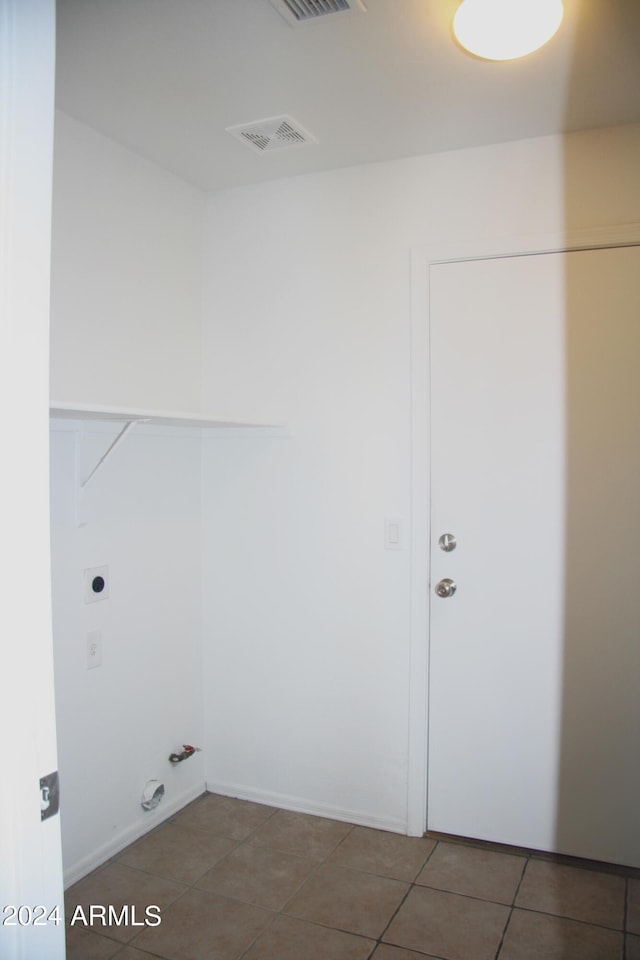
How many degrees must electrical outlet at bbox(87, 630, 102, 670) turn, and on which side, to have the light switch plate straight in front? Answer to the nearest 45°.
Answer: approximately 45° to its left

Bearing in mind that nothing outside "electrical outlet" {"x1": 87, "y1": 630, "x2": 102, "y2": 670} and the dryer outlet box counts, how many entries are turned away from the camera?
0

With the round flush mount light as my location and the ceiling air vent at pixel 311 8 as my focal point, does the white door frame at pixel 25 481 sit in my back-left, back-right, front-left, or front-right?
front-left

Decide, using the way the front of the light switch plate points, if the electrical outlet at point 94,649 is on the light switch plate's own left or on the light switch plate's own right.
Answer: on the light switch plate's own right

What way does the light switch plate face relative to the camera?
toward the camera

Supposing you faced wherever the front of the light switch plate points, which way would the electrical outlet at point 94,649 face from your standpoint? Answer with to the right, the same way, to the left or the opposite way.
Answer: to the left

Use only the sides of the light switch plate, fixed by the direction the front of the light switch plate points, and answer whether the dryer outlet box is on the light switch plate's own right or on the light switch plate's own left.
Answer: on the light switch plate's own right

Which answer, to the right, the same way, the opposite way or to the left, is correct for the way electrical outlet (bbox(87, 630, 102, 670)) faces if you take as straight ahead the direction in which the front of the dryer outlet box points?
the same way

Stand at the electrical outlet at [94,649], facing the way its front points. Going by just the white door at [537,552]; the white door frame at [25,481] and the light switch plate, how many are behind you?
0

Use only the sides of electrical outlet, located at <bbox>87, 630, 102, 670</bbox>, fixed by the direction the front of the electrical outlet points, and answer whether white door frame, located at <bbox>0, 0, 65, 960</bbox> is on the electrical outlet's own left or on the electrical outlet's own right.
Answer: on the electrical outlet's own right

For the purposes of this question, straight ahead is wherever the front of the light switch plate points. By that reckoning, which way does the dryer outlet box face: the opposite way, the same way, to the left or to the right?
to the left

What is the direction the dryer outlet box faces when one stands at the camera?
facing the viewer and to the right of the viewer

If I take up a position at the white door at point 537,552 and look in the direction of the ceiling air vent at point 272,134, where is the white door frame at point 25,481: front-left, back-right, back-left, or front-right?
front-left

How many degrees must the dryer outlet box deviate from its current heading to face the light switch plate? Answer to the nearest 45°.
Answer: approximately 45° to its left

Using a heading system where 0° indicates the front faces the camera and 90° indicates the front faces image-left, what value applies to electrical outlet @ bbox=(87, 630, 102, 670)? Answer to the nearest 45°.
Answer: approximately 315°

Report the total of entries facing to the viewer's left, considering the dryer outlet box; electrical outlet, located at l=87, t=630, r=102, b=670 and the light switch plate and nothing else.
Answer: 0
